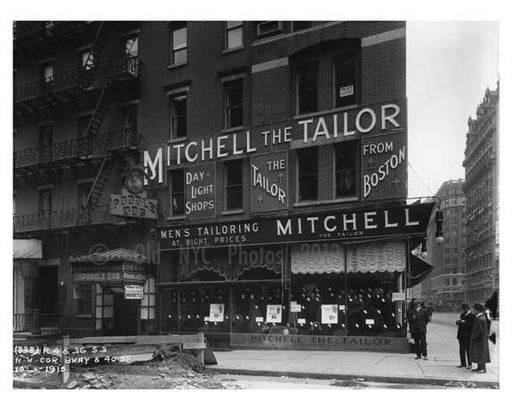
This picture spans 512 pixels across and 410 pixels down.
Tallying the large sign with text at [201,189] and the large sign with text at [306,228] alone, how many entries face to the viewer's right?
0

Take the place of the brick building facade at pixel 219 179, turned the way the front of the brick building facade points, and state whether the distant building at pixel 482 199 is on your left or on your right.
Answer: on your left

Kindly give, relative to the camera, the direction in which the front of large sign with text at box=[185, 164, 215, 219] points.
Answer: facing the viewer and to the left of the viewer

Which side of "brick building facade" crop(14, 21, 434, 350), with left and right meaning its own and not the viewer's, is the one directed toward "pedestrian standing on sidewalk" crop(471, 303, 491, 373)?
left

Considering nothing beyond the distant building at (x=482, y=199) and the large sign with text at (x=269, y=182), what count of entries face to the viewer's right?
0

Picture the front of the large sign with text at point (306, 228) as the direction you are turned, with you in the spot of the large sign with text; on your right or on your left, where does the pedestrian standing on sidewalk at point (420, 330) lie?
on your left

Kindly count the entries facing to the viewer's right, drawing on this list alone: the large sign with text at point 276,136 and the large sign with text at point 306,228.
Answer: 0

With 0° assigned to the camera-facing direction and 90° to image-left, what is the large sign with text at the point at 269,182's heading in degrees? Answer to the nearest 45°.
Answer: approximately 45°
